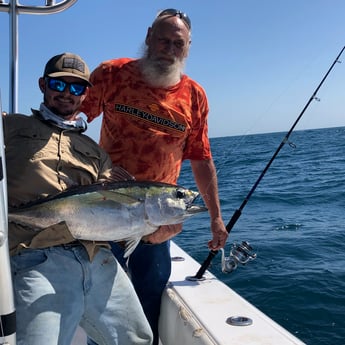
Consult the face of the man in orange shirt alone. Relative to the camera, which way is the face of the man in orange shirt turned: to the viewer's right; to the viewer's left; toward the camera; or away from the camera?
toward the camera

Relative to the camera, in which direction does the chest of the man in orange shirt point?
toward the camera
